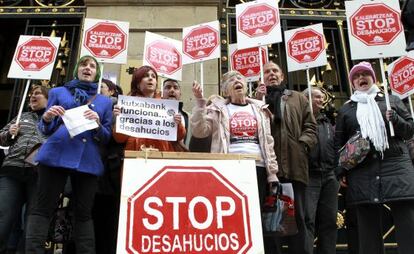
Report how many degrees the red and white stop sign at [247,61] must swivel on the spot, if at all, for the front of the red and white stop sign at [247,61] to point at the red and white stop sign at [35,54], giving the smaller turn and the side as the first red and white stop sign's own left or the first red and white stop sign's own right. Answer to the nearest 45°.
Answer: approximately 90° to the first red and white stop sign's own right

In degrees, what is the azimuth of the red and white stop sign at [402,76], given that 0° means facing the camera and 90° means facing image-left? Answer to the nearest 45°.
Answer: approximately 0°

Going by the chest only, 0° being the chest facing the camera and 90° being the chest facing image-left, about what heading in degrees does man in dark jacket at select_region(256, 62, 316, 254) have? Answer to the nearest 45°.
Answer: approximately 45°
